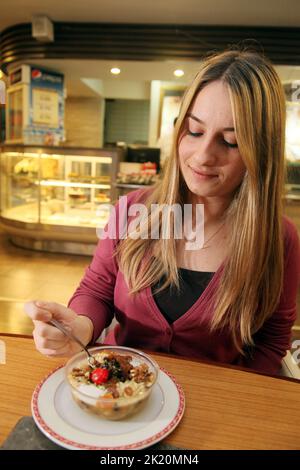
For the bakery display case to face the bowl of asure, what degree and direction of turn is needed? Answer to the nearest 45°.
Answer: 0° — it already faces it

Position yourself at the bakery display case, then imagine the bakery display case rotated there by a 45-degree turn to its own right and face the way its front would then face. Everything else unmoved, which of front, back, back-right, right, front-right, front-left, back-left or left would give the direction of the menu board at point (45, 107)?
back-right

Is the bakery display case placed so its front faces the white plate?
yes

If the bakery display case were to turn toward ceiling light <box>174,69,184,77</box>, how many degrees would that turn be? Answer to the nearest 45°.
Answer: approximately 135° to its left

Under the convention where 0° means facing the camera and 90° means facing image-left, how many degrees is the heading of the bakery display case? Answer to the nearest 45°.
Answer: approximately 0°

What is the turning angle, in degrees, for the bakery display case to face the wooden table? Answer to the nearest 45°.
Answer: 0° — it already faces it
